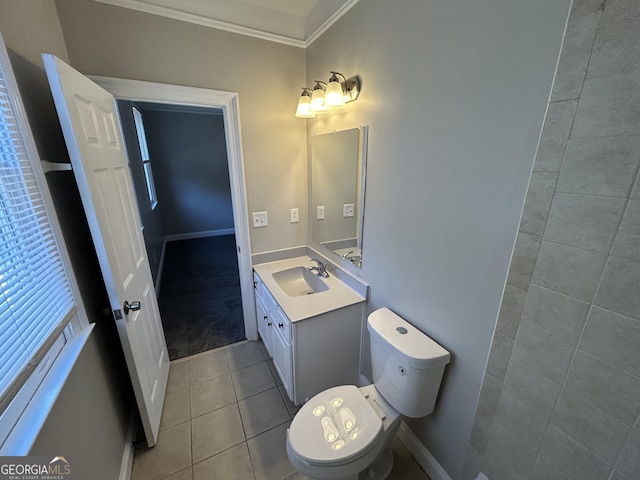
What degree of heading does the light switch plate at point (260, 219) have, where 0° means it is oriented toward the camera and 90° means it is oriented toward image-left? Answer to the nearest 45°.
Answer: approximately 0°

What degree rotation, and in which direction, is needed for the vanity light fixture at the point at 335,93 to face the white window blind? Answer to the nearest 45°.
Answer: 0° — it already faces it

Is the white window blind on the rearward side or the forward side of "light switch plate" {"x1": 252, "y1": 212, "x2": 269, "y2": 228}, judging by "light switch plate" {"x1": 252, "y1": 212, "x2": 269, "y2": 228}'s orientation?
on the forward side

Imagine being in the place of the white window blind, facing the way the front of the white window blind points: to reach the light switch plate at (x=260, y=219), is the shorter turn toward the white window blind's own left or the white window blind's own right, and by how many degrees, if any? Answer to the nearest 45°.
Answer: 0° — it already faces it

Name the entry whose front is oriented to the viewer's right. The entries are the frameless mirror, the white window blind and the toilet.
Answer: the white window blind

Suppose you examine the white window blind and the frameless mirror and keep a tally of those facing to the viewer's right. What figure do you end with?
1

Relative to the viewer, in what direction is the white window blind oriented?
to the viewer's right

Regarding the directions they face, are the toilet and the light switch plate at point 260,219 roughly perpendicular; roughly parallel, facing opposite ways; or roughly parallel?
roughly perpendicular

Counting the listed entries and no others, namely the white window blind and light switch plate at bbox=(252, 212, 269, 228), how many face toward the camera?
1
